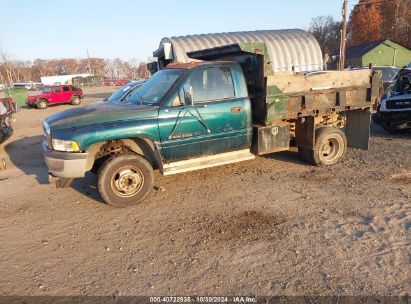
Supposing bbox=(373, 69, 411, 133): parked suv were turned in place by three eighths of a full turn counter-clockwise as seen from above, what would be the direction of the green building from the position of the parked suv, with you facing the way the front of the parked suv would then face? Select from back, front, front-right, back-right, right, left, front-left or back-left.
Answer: left

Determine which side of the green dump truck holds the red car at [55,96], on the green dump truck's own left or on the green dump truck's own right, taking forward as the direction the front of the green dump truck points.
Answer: on the green dump truck's own right

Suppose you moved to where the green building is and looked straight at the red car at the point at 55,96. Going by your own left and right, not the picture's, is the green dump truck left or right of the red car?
left

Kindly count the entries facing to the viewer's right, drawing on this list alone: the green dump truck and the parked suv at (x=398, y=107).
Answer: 0

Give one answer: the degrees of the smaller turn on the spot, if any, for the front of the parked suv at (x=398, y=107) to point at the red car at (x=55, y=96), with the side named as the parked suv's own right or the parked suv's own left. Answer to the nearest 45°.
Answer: approximately 45° to the parked suv's own right

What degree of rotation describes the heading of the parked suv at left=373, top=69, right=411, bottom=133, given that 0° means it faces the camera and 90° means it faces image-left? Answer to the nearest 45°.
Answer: approximately 45°

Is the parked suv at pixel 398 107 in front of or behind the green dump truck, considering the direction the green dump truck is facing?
behind

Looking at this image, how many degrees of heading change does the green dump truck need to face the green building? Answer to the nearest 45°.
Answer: approximately 180°
